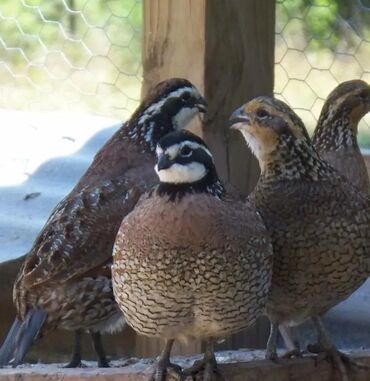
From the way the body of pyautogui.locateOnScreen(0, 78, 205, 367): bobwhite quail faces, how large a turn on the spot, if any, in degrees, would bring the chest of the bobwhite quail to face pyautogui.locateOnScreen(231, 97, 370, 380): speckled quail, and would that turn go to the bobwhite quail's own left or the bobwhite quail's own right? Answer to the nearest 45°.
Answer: approximately 45° to the bobwhite quail's own right

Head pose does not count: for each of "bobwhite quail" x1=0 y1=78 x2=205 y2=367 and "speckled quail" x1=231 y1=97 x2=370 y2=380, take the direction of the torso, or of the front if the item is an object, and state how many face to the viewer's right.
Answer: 1

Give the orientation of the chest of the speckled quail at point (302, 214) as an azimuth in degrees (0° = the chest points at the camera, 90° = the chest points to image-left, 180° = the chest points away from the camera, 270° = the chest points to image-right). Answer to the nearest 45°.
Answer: approximately 45°

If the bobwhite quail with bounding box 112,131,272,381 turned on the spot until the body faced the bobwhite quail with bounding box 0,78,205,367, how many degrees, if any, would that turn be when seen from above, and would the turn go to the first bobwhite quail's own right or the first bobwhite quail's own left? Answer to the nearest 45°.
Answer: approximately 135° to the first bobwhite quail's own right

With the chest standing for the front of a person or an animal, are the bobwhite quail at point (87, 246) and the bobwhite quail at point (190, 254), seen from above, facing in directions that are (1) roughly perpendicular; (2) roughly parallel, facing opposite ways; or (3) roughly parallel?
roughly perpendicular

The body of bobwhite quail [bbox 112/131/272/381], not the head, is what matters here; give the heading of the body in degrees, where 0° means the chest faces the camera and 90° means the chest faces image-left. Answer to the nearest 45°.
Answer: approximately 0°

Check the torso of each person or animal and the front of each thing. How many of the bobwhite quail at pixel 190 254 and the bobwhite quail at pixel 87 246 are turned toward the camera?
1

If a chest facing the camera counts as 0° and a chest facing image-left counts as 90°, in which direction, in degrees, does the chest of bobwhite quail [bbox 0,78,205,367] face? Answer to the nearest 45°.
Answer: approximately 270°
